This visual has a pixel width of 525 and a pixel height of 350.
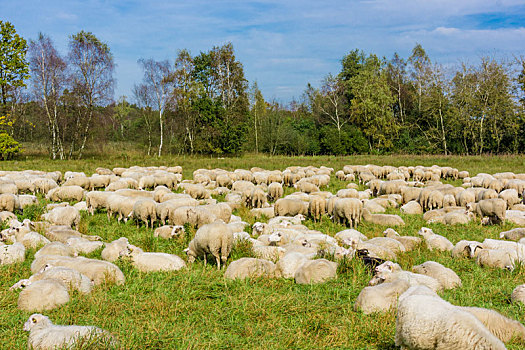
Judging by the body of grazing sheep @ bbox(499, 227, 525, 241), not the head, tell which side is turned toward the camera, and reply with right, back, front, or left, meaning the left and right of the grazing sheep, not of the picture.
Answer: left

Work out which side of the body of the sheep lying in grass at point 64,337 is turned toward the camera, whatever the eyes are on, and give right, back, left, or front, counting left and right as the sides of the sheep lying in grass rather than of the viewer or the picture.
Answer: left

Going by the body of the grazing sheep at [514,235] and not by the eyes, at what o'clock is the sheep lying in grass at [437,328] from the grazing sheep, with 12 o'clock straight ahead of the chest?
The sheep lying in grass is roughly at 9 o'clock from the grazing sheep.

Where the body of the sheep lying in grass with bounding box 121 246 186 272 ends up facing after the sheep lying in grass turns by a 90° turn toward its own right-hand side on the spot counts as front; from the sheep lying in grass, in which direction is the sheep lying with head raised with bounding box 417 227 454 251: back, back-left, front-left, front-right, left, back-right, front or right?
right

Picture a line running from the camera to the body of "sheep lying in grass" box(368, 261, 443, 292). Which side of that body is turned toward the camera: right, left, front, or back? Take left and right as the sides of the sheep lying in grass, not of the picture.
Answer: left

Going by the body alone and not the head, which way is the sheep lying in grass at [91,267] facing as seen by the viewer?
to the viewer's left

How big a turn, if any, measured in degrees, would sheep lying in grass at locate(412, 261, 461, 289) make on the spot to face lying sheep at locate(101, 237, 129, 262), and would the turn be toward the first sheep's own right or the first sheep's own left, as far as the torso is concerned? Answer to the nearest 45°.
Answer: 0° — it already faces it

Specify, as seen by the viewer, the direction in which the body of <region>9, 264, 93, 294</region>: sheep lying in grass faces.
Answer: to the viewer's left

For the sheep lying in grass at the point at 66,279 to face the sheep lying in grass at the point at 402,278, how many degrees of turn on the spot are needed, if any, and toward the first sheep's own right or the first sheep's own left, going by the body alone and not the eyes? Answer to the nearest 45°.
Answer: approximately 135° to the first sheep's own left

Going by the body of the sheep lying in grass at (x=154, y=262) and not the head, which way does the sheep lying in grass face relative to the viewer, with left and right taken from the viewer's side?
facing to the left of the viewer

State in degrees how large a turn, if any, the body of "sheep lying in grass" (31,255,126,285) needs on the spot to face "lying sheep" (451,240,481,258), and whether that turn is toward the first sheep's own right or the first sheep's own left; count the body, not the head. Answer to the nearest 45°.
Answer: approximately 180°

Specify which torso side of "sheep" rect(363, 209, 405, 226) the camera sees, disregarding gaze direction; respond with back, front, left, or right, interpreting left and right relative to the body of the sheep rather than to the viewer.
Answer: left

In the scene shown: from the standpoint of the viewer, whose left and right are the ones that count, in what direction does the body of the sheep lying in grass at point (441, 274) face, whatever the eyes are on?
facing to the left of the viewer
